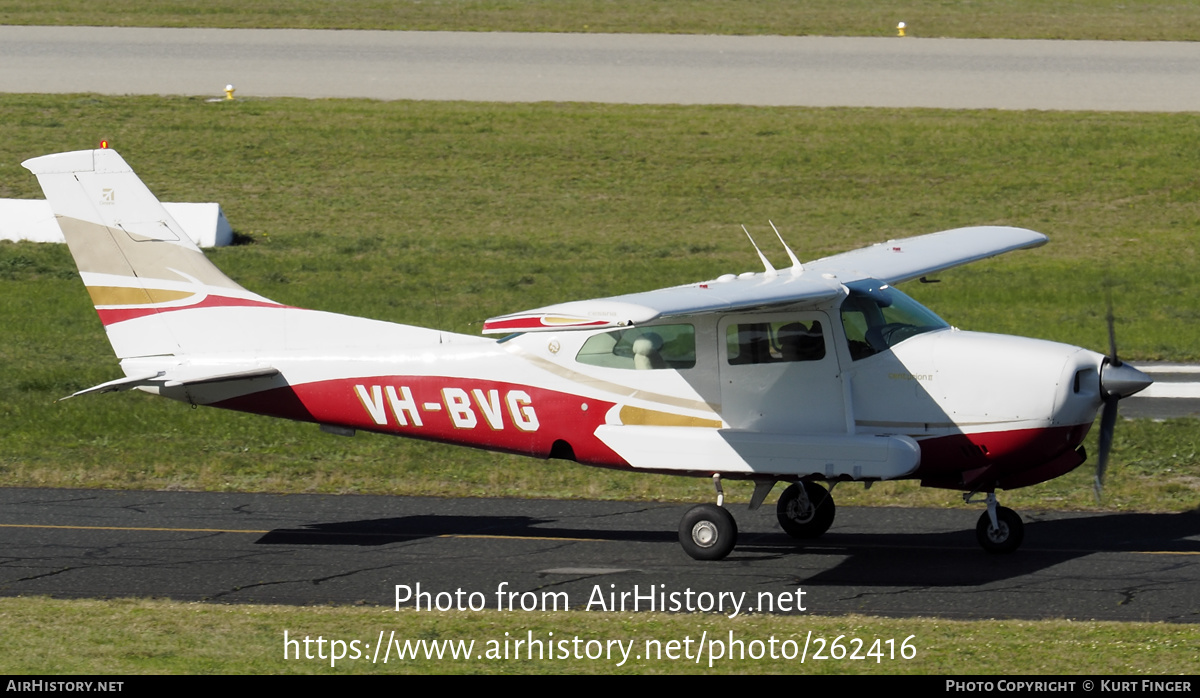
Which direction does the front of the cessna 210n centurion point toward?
to the viewer's right
